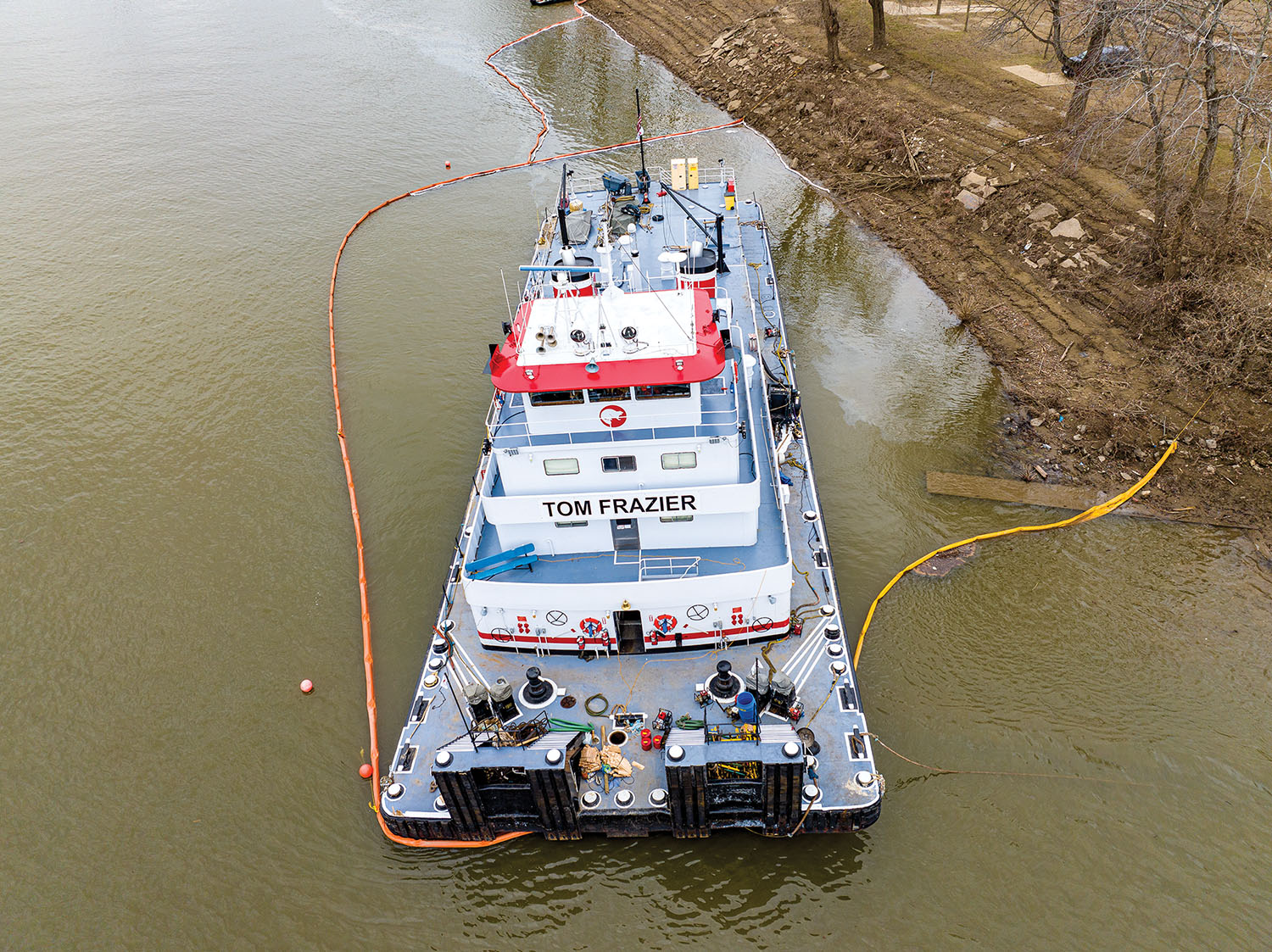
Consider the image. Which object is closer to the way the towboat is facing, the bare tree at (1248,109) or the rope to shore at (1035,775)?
the rope to shore

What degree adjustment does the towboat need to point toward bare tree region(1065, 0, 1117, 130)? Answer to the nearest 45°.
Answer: approximately 135° to its left

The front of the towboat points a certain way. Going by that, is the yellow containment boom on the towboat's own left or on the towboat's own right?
on the towboat's own left

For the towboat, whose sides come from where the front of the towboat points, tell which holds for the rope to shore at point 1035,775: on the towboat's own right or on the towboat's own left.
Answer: on the towboat's own left

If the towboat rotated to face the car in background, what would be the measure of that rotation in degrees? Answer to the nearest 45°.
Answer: approximately 135° to its left

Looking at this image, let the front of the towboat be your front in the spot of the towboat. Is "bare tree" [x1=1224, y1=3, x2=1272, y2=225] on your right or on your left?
on your left

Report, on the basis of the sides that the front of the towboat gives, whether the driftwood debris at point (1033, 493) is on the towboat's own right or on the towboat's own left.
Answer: on the towboat's own left

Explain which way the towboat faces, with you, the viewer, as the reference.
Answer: facing the viewer
